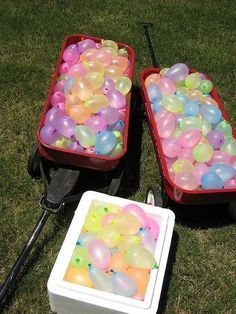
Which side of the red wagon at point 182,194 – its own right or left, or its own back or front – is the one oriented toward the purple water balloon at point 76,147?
left

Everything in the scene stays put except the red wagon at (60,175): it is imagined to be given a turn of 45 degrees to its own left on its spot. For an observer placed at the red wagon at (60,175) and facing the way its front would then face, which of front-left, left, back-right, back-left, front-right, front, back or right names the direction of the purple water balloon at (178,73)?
left

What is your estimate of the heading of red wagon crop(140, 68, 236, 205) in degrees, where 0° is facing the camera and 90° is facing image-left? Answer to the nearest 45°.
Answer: approximately 180°

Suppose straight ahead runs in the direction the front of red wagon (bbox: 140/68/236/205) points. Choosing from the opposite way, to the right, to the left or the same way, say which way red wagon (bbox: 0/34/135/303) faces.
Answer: the opposite way

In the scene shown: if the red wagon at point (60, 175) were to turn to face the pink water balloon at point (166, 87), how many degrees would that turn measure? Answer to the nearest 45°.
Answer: approximately 135° to its left

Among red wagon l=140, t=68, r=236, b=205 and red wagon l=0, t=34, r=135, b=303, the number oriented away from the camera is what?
1

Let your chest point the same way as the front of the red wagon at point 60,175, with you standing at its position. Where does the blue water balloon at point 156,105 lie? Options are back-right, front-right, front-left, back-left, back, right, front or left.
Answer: back-left

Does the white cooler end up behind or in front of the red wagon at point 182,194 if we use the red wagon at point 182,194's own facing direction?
behind

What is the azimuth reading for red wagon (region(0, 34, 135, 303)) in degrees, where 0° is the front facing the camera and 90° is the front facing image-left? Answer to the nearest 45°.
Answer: approximately 0°

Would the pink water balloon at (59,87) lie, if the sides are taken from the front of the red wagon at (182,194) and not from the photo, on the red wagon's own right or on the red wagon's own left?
on the red wagon's own left

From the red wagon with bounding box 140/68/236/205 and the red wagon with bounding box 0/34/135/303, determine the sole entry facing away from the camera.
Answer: the red wagon with bounding box 140/68/236/205
